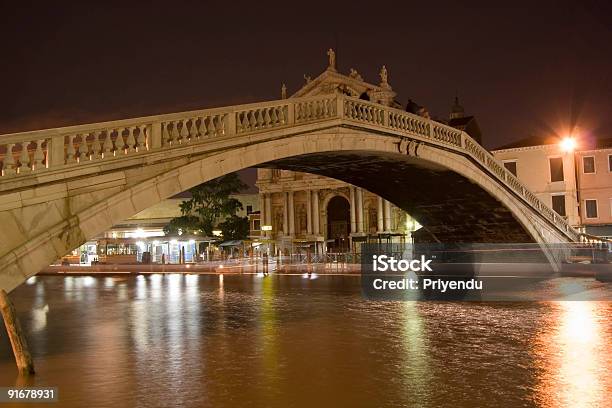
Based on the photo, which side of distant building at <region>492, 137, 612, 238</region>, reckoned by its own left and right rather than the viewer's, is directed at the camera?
front

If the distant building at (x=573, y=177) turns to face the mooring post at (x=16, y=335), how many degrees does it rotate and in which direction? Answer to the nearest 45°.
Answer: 0° — it already faces it

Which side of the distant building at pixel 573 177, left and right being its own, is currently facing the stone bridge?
front
